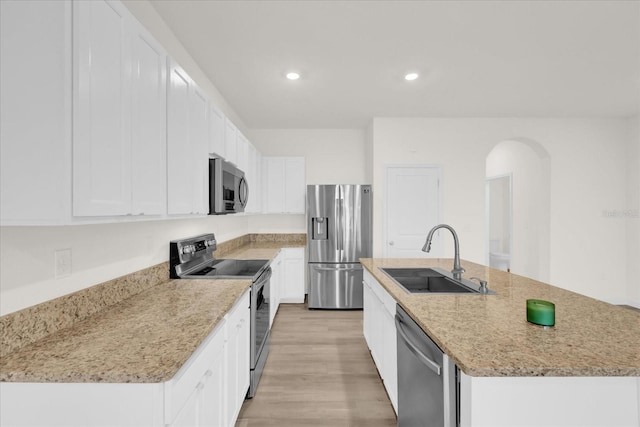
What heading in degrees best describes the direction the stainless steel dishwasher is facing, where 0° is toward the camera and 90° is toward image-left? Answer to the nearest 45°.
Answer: approximately 90°

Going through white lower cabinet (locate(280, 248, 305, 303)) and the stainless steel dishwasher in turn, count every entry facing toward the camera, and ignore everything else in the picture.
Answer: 1

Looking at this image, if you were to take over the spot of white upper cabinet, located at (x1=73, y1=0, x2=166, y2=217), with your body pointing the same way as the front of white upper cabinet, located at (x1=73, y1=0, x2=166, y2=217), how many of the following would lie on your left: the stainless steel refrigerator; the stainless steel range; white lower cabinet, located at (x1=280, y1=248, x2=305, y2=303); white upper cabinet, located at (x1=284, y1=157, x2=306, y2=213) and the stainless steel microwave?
5

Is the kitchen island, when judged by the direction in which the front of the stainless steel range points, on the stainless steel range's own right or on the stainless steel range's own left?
on the stainless steel range's own right

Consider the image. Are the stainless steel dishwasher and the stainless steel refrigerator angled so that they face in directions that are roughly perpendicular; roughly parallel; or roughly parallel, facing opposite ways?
roughly perpendicular

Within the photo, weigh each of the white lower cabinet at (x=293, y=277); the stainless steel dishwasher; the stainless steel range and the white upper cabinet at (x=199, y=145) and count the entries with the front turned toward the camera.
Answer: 1

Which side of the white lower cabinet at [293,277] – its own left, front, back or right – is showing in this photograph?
front

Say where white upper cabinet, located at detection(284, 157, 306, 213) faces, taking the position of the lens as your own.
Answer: facing the viewer

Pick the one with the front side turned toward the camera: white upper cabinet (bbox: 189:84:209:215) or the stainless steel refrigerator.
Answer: the stainless steel refrigerator

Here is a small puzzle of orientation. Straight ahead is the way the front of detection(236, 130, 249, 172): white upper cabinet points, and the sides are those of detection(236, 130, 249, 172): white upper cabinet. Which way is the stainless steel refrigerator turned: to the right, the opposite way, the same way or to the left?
to the right

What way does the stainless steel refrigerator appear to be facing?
toward the camera

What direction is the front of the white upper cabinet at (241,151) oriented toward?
to the viewer's right

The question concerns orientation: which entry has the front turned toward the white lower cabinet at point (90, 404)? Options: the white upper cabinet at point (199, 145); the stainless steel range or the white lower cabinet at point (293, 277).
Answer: the white lower cabinet at point (293, 277)

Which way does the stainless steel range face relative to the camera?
to the viewer's right

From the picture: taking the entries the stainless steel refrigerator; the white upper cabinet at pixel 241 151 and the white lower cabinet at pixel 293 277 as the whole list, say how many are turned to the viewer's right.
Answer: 1

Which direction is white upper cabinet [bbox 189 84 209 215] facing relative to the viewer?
to the viewer's right

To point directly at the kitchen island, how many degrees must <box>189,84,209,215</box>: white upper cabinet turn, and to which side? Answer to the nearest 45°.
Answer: approximately 45° to its right

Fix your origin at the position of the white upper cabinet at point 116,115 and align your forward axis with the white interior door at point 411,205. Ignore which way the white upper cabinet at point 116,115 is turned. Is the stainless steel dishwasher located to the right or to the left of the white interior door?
right

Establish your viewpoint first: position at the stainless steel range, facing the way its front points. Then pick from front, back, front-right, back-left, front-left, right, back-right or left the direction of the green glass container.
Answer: front-right
